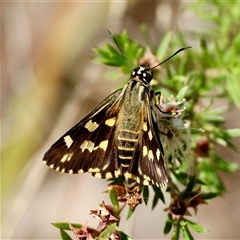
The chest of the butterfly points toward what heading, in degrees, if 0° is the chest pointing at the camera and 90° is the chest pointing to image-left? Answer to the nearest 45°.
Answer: approximately 180°
